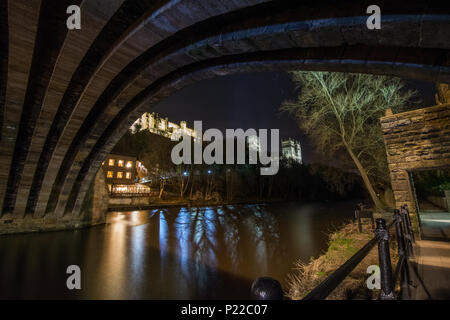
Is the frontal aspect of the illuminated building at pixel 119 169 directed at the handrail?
yes

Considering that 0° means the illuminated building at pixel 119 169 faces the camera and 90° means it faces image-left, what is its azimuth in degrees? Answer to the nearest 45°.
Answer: approximately 0°

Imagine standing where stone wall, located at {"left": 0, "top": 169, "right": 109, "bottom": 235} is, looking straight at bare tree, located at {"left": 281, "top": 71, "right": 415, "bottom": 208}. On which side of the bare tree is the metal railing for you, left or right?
right

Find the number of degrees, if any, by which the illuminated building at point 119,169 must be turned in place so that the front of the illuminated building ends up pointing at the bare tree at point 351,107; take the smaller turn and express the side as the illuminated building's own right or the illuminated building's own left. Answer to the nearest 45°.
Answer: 0° — it already faces it

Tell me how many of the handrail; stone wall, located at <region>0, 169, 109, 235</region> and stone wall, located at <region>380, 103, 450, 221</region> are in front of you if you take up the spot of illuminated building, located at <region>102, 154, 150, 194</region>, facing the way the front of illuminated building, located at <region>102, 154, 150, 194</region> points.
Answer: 3

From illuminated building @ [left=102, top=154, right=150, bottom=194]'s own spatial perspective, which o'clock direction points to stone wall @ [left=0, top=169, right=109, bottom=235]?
The stone wall is roughly at 12 o'clock from the illuminated building.
